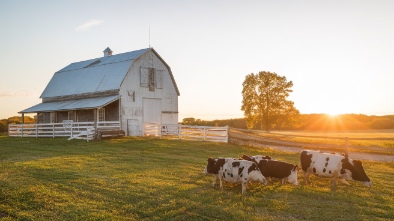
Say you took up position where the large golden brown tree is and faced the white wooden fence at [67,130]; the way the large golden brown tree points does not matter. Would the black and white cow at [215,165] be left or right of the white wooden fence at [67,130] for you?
left

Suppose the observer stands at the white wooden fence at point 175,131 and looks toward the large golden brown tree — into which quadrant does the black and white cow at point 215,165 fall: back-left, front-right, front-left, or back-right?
back-right

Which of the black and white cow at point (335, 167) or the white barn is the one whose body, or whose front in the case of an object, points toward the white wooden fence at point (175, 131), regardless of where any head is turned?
the white barn

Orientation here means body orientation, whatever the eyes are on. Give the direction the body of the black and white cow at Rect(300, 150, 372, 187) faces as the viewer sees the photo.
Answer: to the viewer's right

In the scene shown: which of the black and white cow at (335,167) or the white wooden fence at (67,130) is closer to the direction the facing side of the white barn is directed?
the black and white cow

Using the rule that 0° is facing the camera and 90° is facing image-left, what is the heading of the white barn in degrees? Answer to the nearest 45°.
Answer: approximately 315°
